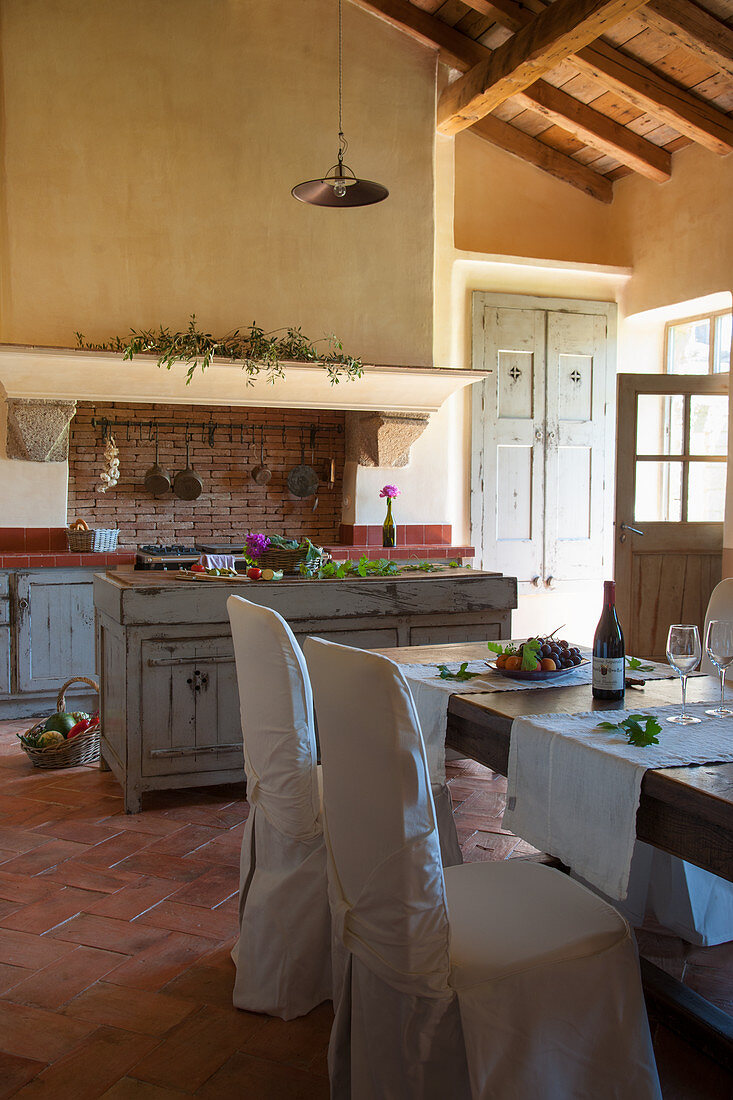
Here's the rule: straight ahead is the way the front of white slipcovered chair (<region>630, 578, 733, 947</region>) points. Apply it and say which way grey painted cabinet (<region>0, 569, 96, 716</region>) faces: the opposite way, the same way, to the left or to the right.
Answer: to the left

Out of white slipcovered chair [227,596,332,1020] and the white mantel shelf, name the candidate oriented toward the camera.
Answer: the white mantel shelf

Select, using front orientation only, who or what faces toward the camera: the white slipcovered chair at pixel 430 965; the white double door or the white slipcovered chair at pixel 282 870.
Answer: the white double door

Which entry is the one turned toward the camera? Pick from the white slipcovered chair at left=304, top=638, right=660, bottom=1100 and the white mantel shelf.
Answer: the white mantel shelf

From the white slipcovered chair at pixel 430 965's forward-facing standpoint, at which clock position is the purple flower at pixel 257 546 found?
The purple flower is roughly at 10 o'clock from the white slipcovered chair.

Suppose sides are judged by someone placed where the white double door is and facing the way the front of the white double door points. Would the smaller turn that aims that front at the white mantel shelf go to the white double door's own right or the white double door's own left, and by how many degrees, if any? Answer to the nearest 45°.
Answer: approximately 45° to the white double door's own right

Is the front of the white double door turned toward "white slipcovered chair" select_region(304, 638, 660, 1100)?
yes

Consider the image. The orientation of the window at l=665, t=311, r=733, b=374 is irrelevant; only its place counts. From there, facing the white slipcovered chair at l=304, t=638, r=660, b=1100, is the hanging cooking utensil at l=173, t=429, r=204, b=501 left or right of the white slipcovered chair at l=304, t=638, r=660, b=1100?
right

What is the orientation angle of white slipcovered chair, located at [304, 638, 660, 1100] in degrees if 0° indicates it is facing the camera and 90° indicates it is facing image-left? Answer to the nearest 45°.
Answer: approximately 225°

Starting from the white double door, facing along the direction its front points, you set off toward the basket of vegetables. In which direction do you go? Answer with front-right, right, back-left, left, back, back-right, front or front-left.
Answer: front-right

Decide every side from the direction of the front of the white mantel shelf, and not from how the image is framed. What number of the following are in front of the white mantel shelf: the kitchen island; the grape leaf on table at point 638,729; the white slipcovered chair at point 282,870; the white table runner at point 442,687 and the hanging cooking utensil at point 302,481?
4

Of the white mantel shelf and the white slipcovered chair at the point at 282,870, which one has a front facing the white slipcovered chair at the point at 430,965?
the white mantel shelf

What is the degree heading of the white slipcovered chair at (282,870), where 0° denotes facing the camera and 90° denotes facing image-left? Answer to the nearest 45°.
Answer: approximately 225°

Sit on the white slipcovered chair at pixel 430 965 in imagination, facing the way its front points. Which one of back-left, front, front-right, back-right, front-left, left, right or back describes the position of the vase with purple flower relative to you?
front-left

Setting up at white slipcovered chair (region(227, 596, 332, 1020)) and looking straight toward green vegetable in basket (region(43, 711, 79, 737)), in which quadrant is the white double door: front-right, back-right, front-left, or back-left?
front-right

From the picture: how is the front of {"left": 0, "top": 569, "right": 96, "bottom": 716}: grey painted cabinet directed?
toward the camera

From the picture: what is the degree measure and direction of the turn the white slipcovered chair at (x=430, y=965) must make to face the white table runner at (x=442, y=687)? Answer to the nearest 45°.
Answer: approximately 45° to its left

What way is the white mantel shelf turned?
toward the camera
